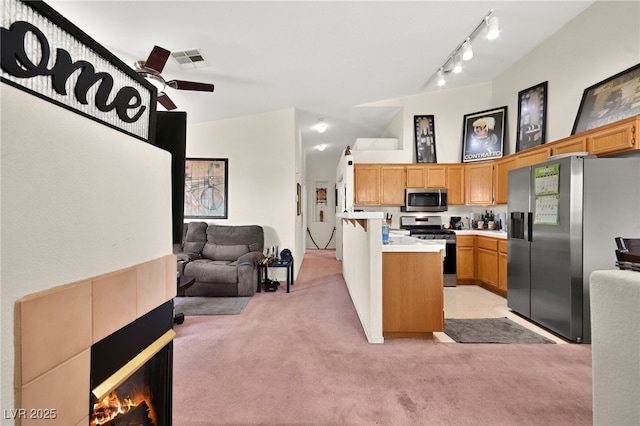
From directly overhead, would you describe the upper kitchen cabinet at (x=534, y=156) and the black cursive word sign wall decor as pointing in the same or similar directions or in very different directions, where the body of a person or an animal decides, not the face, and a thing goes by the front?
very different directions

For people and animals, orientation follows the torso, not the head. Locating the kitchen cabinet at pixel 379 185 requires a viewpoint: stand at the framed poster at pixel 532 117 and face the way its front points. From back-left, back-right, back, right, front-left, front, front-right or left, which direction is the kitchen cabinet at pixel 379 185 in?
front-right

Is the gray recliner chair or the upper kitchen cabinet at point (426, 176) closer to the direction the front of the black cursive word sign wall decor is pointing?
the upper kitchen cabinet

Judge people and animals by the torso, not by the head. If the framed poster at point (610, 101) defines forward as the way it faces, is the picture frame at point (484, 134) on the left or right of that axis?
on its right

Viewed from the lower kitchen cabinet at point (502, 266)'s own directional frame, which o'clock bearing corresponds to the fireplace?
The fireplace is roughly at 11 o'clock from the lower kitchen cabinet.

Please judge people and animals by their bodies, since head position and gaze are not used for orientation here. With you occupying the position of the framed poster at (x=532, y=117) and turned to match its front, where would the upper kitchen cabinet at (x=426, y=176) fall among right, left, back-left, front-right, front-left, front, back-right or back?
front-right

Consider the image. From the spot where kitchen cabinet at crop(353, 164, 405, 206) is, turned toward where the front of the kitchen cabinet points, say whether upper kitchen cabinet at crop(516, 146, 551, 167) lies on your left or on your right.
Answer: on your left

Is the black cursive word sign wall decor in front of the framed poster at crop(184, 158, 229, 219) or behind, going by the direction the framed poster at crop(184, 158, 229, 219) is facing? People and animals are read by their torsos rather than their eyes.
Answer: in front

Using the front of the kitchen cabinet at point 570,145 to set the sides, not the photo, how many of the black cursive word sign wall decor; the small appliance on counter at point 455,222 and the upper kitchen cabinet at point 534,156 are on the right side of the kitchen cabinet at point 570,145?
2

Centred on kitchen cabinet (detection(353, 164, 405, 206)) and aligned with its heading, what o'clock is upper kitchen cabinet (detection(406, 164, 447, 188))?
The upper kitchen cabinet is roughly at 9 o'clock from the kitchen cabinet.

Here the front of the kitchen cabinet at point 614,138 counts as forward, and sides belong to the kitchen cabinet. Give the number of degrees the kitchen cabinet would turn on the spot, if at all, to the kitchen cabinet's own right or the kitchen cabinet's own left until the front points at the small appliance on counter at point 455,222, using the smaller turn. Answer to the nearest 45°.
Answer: approximately 90° to the kitchen cabinet's own right

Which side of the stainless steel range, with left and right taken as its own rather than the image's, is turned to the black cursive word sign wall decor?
front

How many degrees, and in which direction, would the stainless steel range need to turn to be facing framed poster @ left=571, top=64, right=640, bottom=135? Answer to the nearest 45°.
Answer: approximately 45° to its left

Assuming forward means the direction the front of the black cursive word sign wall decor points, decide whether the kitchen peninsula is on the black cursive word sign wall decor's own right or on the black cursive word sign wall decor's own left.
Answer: on the black cursive word sign wall decor's own left

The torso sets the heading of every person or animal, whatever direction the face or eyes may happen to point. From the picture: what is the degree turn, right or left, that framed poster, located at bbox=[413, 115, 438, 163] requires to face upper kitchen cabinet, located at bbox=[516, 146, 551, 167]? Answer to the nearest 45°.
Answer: approximately 45° to its left
